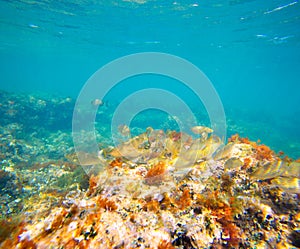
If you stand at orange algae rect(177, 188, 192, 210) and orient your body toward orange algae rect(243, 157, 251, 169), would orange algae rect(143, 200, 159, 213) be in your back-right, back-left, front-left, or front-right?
back-left

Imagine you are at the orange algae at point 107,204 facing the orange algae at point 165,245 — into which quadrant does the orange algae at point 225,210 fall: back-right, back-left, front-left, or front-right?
front-left
